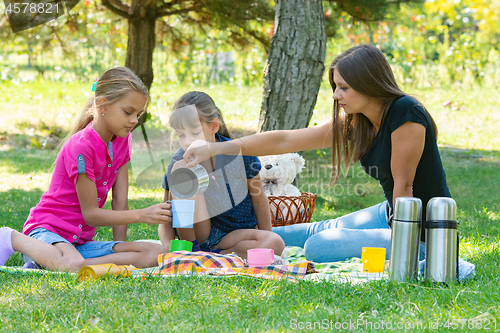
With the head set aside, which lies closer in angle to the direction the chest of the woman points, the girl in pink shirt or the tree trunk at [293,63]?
the girl in pink shirt

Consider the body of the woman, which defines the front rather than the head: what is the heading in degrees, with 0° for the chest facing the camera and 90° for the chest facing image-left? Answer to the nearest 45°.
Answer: approximately 90°

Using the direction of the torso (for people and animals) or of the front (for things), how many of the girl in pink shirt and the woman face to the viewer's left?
1

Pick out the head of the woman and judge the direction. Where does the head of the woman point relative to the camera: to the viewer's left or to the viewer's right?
to the viewer's left

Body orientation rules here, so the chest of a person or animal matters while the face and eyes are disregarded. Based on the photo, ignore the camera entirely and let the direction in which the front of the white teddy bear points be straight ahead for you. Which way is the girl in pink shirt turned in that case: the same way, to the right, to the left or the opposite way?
to the left

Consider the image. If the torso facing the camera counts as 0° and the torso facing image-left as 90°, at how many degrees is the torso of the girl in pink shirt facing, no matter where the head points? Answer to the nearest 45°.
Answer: approximately 315°

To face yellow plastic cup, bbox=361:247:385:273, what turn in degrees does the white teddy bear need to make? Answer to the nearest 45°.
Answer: approximately 45° to its left

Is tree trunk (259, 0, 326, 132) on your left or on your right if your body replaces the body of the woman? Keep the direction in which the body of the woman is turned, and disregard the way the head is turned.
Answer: on your right

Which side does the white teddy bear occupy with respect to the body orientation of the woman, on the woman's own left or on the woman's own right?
on the woman's own right

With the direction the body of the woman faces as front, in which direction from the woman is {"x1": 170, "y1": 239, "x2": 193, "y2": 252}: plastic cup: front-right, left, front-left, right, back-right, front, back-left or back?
front

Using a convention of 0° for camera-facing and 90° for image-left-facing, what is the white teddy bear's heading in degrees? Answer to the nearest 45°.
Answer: approximately 45°

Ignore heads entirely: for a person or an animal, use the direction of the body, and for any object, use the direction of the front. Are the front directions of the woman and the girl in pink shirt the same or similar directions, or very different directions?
very different directions
